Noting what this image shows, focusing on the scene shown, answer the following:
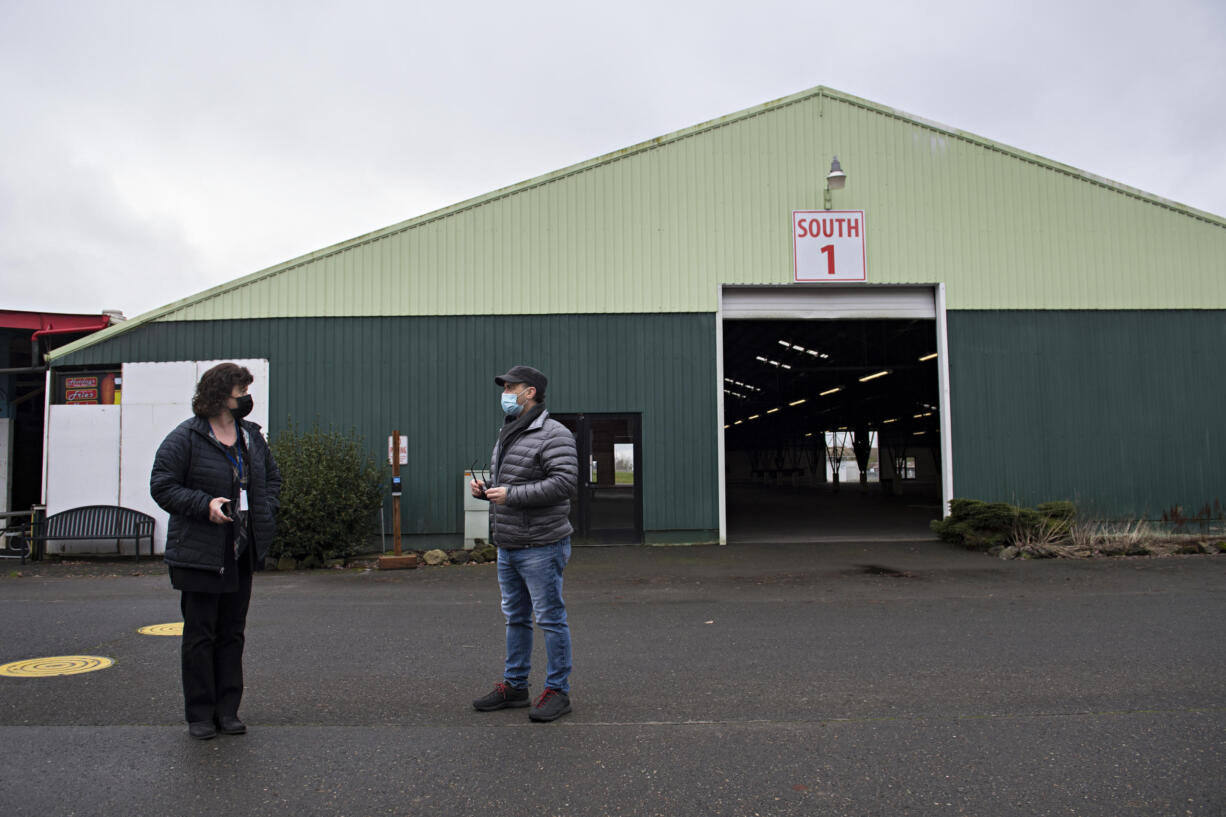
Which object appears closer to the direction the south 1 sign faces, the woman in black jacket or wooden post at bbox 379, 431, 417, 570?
the woman in black jacket

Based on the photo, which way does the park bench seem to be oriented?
toward the camera

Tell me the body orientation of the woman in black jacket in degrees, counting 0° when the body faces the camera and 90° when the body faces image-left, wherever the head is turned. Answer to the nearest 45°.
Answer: approximately 315°

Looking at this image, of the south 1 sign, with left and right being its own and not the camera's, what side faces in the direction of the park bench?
right

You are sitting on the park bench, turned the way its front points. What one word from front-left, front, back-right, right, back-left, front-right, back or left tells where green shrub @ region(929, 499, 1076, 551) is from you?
front-left

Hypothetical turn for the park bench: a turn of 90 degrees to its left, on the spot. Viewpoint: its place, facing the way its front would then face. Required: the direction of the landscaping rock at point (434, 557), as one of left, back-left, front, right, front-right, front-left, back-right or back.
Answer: front-right

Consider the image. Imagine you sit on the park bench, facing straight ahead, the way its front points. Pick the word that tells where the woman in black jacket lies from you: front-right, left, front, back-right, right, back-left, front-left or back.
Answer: front

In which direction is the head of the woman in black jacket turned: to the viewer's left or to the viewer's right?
to the viewer's right

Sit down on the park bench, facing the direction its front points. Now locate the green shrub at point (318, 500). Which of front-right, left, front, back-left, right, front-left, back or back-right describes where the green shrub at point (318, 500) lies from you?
front-left

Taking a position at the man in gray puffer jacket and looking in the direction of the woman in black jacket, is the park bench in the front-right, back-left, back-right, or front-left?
front-right

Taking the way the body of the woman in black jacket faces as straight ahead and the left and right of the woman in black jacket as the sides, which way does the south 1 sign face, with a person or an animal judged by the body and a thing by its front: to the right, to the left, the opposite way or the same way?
to the right

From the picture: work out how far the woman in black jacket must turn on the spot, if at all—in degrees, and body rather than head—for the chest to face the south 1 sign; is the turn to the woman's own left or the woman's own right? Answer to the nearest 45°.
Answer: approximately 90° to the woman's own left

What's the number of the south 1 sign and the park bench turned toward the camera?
2

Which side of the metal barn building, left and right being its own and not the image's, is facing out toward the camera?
front

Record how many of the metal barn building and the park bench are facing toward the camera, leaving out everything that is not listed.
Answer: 2

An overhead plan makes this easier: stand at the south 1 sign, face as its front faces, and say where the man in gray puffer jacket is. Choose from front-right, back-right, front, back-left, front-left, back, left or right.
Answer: front

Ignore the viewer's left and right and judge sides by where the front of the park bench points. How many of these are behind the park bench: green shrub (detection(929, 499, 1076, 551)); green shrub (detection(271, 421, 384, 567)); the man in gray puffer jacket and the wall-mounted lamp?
0

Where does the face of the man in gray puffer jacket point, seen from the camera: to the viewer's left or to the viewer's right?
to the viewer's left
